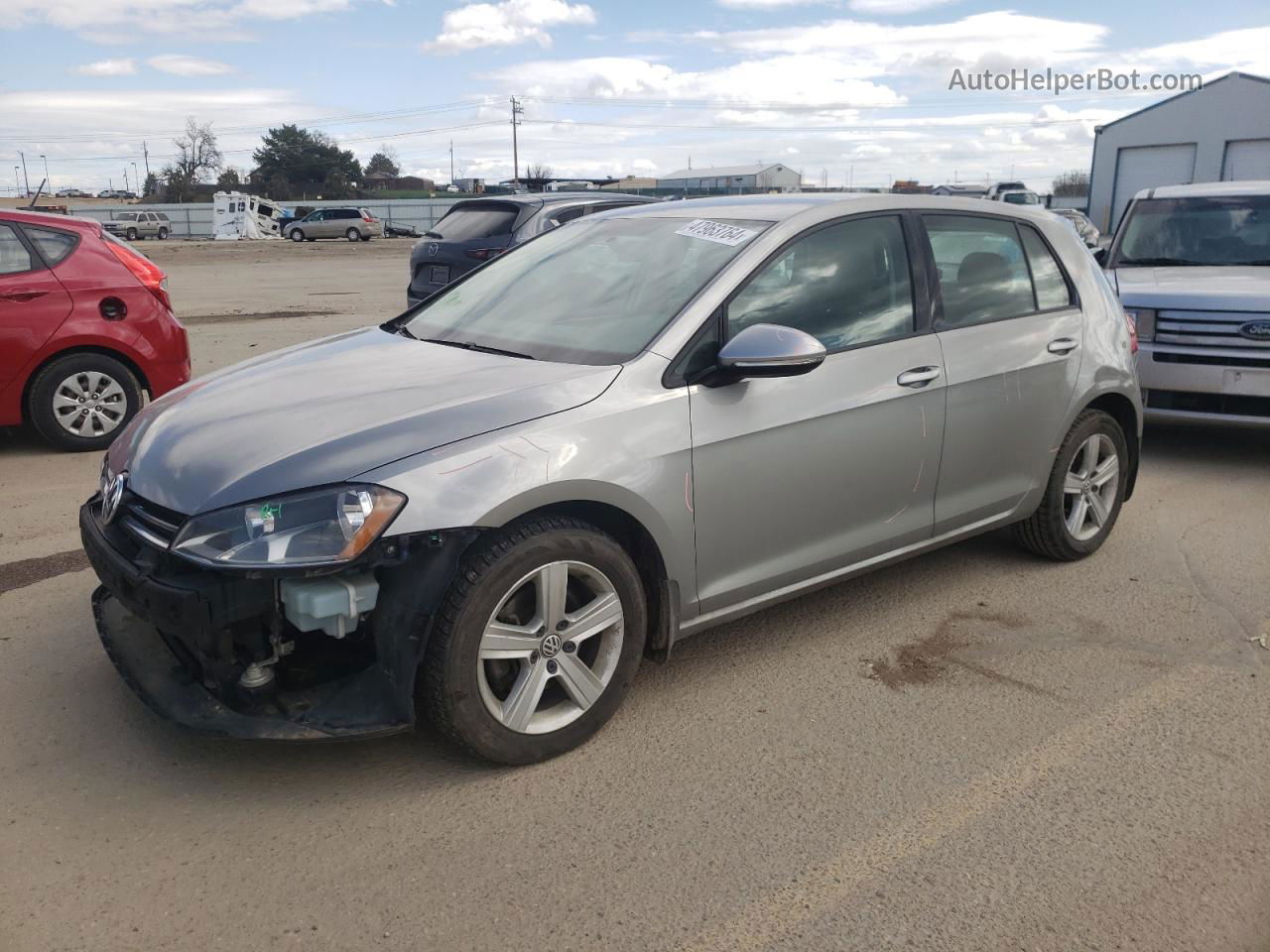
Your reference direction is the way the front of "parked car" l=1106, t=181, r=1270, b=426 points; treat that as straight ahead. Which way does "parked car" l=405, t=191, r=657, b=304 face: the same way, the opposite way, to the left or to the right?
the opposite way

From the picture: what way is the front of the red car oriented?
to the viewer's left

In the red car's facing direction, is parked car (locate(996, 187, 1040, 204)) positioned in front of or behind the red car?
behind

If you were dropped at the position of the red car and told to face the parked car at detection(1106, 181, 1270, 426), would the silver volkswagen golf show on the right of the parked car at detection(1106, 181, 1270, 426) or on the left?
right

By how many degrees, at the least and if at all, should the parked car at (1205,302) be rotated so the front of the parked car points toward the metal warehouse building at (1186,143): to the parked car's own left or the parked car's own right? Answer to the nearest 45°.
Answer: approximately 180°

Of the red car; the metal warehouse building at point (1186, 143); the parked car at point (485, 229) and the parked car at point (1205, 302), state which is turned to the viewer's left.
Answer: the red car

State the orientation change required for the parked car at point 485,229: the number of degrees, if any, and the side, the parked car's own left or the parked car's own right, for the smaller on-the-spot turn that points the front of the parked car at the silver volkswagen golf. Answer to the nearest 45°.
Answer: approximately 135° to the parked car's own right

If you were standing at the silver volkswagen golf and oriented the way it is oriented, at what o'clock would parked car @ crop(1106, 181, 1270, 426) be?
The parked car is roughly at 6 o'clock from the silver volkswagen golf.

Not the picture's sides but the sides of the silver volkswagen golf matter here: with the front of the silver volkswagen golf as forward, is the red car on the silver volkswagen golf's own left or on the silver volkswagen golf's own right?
on the silver volkswagen golf's own right

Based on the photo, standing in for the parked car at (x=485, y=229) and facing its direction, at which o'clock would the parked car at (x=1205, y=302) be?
the parked car at (x=1205, y=302) is roughly at 3 o'clock from the parked car at (x=485, y=229).
